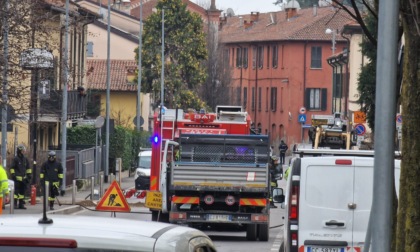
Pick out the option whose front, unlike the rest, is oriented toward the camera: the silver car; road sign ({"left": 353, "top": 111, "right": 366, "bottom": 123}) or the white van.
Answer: the road sign

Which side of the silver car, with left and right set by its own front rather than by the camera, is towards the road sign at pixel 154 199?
front

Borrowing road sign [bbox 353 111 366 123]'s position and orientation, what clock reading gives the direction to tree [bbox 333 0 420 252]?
The tree is roughly at 12 o'clock from the road sign.

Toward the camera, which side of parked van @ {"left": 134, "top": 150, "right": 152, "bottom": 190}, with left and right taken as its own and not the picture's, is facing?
front

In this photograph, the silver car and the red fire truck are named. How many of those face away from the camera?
2

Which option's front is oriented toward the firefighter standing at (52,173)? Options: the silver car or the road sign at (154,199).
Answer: the silver car

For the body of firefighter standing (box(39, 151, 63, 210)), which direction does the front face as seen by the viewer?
toward the camera

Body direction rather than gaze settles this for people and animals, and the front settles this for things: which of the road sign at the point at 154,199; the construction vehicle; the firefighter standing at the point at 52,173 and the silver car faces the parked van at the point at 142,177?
the silver car

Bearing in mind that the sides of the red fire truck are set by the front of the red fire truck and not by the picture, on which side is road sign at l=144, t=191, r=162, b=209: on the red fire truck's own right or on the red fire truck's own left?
on the red fire truck's own left

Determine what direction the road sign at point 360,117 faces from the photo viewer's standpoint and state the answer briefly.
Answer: facing the viewer

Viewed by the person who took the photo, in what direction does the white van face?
facing away from the viewer

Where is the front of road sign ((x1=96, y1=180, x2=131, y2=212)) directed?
toward the camera
